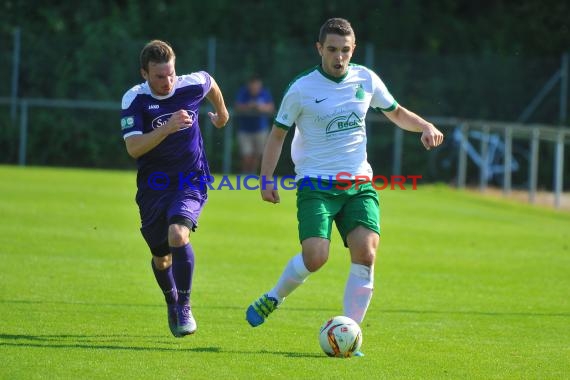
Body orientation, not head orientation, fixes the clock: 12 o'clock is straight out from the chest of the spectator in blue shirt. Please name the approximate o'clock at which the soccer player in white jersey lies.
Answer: The soccer player in white jersey is roughly at 12 o'clock from the spectator in blue shirt.

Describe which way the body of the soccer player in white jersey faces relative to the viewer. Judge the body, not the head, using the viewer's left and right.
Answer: facing the viewer

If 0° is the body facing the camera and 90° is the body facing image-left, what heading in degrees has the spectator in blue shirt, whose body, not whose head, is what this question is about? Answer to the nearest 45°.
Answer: approximately 0°

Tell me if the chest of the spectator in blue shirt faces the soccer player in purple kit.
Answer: yes

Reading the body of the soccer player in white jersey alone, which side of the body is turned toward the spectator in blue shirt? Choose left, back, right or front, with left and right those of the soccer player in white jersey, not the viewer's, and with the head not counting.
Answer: back

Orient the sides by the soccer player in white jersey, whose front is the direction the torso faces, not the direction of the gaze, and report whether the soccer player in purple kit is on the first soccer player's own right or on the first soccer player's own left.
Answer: on the first soccer player's own right

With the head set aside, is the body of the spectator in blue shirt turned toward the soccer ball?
yes
